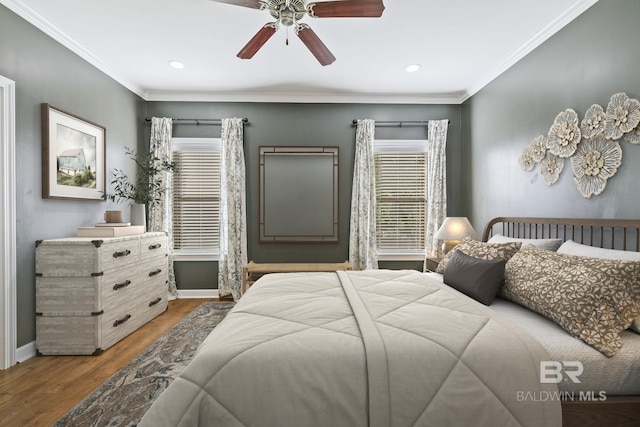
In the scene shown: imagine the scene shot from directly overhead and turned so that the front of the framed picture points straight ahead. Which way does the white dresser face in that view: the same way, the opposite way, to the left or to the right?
the same way

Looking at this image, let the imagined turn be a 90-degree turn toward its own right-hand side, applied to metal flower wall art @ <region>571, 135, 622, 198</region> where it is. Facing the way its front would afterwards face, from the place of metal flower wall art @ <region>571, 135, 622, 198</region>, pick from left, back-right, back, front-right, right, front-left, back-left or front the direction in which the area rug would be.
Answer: left

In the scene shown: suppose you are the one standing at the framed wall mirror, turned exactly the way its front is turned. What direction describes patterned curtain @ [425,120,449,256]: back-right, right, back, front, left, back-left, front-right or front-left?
left

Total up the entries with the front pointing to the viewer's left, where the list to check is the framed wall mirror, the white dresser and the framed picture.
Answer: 0

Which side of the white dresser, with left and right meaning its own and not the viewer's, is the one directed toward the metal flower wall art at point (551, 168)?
front

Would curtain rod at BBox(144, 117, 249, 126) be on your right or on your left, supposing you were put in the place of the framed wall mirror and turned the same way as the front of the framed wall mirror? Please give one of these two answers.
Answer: on your right

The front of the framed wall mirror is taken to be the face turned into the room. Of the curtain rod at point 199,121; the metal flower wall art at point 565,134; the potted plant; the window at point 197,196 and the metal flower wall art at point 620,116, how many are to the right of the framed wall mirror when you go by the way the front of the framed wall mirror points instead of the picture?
3

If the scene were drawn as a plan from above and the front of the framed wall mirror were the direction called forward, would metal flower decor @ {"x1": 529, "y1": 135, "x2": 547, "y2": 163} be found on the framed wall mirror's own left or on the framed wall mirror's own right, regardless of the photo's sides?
on the framed wall mirror's own left

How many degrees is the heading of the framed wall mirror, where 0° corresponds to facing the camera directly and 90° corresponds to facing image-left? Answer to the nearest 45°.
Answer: approximately 0°

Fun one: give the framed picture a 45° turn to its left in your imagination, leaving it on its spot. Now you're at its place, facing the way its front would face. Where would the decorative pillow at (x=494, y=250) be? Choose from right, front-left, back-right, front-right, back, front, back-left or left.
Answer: front-right

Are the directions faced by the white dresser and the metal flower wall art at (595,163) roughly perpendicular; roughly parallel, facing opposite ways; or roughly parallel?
roughly parallel, facing opposite ways

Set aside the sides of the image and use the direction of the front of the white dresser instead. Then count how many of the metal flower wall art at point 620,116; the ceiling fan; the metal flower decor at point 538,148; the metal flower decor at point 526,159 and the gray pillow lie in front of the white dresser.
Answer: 5

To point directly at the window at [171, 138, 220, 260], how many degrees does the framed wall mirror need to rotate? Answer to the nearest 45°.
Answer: approximately 90° to its right

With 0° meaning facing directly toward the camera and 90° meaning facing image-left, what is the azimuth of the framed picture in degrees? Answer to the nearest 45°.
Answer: approximately 315°

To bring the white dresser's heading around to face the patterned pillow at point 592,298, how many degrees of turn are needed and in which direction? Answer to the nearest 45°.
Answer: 0° — it already faces it

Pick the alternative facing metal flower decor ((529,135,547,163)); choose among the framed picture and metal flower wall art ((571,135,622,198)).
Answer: the framed picture

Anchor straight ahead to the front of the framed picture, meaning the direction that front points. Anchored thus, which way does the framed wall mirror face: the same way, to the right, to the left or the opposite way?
to the right

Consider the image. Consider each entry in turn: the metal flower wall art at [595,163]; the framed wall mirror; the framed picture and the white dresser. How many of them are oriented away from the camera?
0
